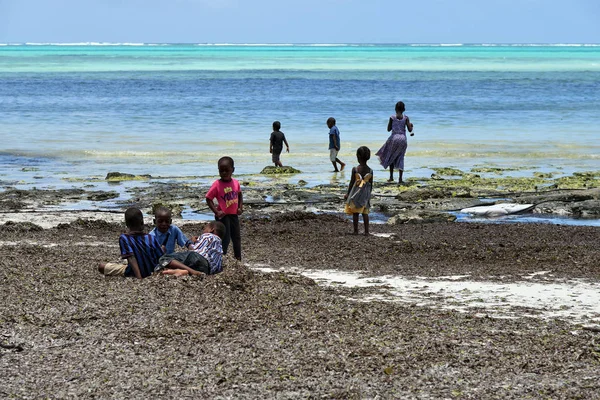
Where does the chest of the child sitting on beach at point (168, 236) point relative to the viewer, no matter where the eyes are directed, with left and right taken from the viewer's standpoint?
facing the viewer

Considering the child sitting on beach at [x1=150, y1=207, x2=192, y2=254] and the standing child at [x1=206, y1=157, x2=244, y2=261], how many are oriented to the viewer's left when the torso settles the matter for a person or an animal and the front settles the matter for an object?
0

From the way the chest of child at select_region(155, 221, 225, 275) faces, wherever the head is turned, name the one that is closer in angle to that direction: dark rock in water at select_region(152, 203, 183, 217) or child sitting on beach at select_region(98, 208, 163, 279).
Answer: the child sitting on beach

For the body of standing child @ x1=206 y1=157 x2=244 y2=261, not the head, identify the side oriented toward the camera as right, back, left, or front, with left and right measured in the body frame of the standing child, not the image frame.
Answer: front

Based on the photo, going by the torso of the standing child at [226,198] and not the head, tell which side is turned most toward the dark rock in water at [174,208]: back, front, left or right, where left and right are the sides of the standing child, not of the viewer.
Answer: back

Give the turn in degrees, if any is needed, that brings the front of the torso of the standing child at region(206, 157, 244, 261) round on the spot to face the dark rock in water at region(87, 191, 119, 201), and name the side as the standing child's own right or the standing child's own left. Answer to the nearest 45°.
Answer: approximately 180°

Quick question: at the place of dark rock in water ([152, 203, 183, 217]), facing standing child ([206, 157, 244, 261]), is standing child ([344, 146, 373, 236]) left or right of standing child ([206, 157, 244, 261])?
left
